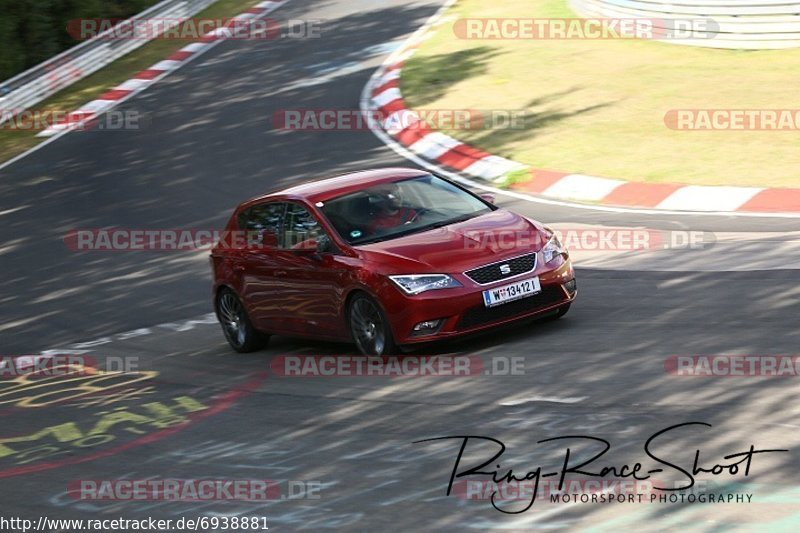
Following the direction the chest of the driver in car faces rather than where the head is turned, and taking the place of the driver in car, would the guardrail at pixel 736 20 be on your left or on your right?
on your left

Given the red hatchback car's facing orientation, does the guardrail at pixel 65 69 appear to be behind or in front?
behind

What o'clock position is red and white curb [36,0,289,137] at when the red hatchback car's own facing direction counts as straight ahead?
The red and white curb is roughly at 7 o'clock from the red hatchback car.

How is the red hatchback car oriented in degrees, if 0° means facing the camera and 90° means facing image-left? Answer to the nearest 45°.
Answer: approximately 315°

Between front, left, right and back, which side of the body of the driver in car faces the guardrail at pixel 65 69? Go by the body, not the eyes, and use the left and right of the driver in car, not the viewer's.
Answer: back

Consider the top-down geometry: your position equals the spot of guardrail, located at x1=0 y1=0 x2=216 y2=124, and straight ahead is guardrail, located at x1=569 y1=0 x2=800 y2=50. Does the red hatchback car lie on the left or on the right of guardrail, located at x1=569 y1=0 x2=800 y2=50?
right

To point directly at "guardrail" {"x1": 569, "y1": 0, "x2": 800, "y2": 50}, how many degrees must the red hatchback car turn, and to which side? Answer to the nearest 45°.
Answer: approximately 90° to its left

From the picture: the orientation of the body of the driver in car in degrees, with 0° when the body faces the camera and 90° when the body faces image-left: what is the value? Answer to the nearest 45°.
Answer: approximately 315°
